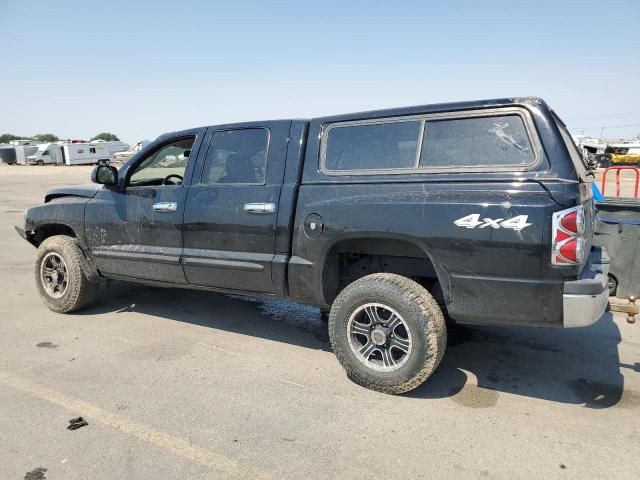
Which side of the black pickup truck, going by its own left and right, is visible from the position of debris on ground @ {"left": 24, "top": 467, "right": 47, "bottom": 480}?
left

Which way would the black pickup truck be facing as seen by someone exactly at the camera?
facing away from the viewer and to the left of the viewer

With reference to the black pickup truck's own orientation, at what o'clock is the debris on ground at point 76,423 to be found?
The debris on ground is roughly at 10 o'clock from the black pickup truck.

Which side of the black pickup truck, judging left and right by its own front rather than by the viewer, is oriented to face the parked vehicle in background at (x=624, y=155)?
right
